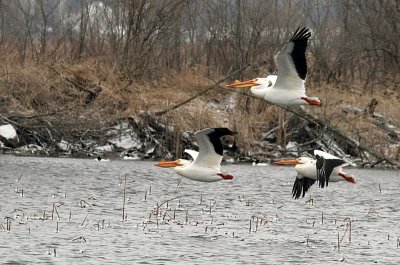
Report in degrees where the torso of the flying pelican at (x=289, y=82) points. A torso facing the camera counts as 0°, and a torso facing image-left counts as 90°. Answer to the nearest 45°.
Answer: approximately 90°

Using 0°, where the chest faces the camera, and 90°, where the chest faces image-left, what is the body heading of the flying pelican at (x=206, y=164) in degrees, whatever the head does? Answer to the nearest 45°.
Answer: approximately 90°

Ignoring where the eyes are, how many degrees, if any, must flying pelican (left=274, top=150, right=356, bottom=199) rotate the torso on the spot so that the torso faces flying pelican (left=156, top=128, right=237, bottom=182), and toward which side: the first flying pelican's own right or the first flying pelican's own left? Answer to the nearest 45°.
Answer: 0° — it already faces it

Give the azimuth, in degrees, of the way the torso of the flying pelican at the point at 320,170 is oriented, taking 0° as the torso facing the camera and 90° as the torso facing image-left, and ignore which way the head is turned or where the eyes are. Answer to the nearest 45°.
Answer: approximately 90°

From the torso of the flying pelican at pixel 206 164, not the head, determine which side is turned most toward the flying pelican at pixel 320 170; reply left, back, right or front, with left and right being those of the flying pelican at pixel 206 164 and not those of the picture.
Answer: back
